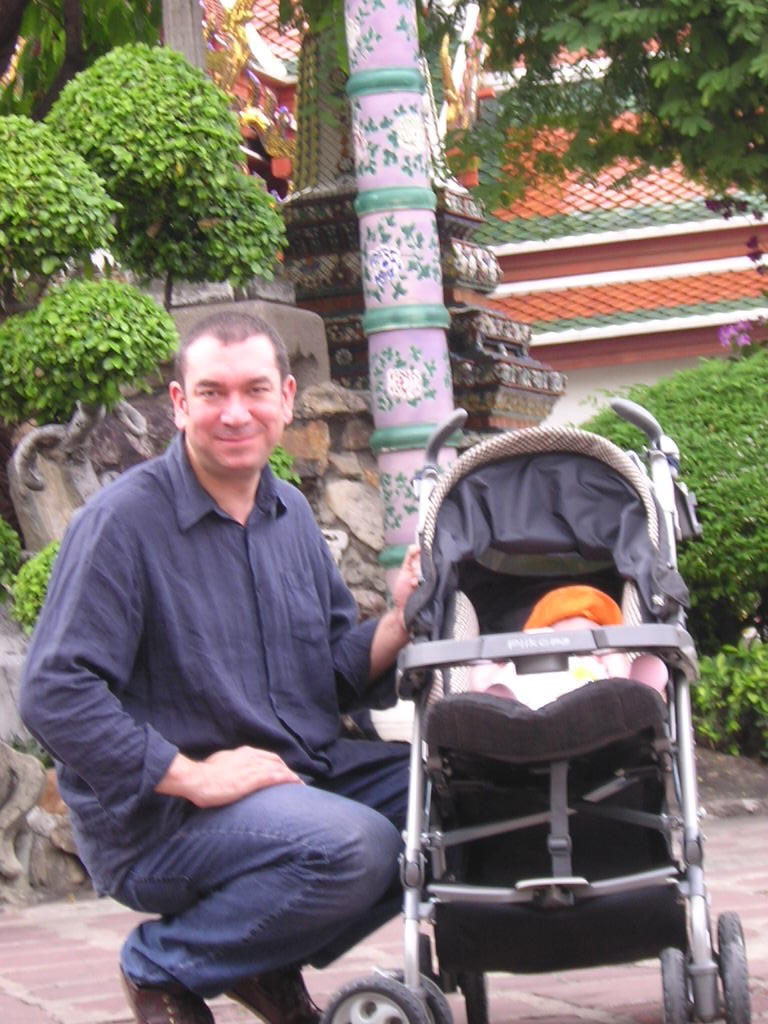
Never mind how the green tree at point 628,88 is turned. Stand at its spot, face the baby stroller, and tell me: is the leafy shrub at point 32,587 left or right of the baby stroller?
right

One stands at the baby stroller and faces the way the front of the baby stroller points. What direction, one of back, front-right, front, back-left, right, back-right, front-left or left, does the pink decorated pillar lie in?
back

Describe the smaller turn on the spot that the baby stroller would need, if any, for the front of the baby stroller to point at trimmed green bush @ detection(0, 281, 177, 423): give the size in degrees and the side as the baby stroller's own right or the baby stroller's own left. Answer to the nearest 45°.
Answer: approximately 135° to the baby stroller's own right

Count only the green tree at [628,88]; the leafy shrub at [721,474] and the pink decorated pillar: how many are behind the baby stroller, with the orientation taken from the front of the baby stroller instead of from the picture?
3

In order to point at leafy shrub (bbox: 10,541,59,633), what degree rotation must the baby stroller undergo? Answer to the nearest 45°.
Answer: approximately 135° to its right

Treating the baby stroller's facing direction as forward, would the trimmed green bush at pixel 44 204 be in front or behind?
behind

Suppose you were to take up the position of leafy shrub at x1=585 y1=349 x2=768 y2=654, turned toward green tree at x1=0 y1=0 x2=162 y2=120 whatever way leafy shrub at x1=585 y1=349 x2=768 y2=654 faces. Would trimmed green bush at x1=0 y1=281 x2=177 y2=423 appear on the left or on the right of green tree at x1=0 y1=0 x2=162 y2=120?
left

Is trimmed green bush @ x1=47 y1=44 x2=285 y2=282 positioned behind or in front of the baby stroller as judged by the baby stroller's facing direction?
behind

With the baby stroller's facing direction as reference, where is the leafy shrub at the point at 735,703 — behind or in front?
behind

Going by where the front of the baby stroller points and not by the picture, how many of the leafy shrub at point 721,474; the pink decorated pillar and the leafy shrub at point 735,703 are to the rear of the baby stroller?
3

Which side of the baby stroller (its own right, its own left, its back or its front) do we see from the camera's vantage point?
front
